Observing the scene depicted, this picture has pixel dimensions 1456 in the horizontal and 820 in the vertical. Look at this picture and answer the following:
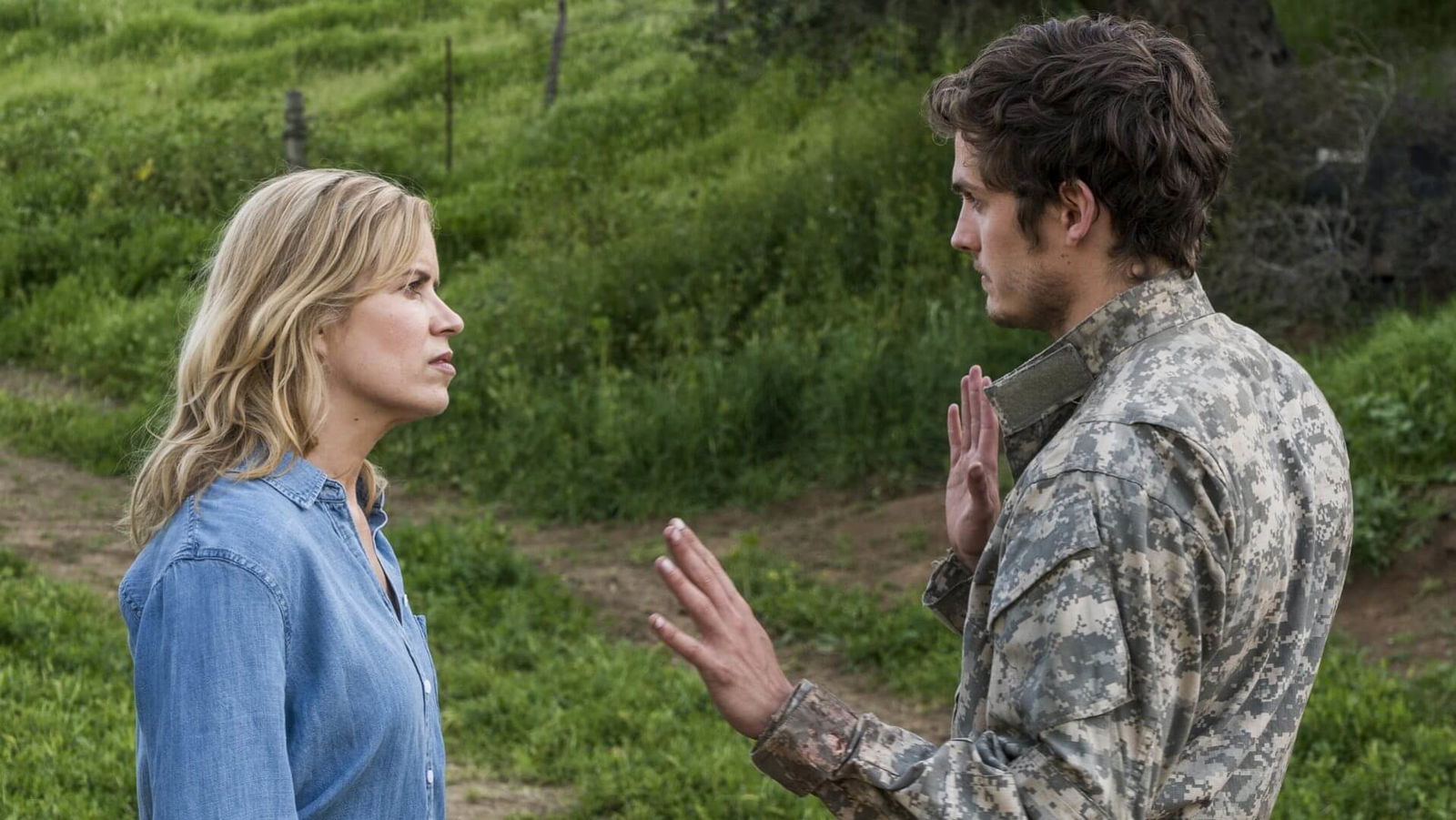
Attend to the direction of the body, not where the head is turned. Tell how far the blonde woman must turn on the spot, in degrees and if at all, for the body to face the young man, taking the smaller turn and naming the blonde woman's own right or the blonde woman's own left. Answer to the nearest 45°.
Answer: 0° — they already face them

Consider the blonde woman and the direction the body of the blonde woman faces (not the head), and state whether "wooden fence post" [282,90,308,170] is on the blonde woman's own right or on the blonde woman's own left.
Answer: on the blonde woman's own left

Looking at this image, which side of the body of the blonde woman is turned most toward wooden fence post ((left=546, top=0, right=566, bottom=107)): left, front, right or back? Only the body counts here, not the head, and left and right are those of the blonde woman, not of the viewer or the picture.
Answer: left

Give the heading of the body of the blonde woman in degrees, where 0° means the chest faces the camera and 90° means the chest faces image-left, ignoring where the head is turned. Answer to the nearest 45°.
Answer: approximately 270°

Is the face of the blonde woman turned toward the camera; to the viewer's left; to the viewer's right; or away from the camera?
to the viewer's right

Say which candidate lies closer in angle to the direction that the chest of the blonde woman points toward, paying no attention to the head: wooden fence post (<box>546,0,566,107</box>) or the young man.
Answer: the young man

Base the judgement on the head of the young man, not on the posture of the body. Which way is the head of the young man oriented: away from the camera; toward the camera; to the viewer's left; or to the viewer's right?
to the viewer's left
